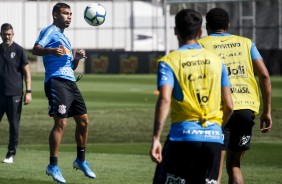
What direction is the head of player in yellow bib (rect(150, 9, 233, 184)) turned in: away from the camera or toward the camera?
away from the camera

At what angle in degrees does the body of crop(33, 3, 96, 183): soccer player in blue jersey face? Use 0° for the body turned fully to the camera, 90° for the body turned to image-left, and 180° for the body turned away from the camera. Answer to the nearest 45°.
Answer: approximately 315°

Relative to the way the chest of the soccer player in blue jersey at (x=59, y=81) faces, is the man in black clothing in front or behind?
behind

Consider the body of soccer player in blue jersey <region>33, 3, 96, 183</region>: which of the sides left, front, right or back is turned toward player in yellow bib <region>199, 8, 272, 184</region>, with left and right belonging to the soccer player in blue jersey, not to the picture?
front

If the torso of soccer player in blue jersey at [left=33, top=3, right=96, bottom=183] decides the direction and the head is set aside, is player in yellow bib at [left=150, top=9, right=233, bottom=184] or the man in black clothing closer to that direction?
the player in yellow bib

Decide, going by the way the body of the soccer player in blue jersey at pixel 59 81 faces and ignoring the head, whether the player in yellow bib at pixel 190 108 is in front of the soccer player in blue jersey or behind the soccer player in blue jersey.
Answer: in front
